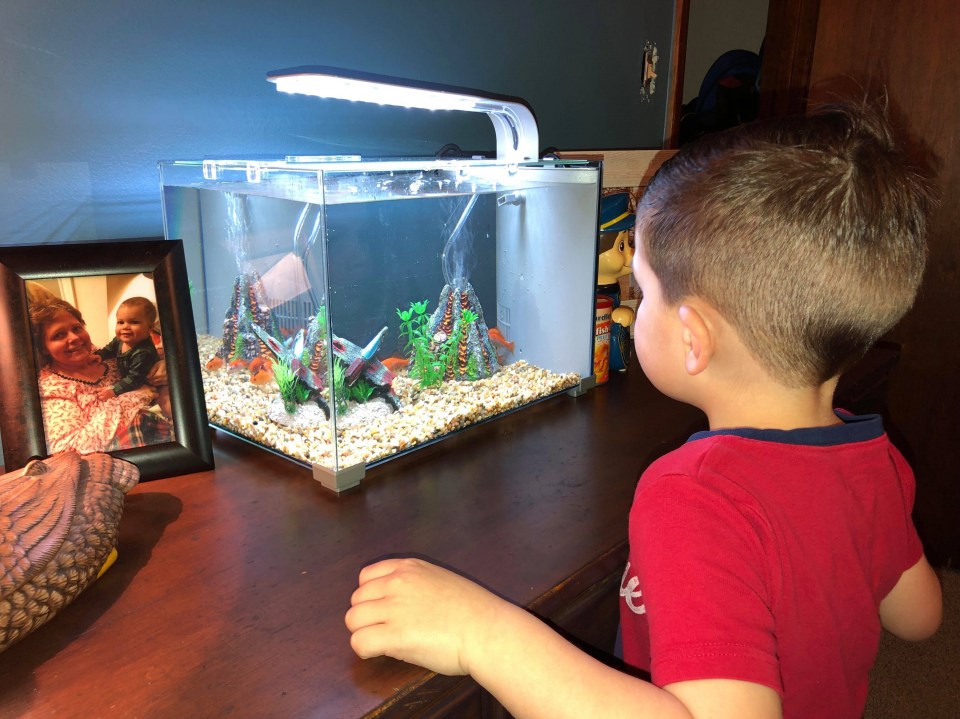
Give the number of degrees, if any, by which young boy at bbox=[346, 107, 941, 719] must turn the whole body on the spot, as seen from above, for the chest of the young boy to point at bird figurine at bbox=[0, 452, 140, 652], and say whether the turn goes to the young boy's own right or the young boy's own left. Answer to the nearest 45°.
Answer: approximately 45° to the young boy's own left

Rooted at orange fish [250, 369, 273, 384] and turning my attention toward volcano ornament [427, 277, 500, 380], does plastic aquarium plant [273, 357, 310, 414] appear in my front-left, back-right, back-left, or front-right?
front-right

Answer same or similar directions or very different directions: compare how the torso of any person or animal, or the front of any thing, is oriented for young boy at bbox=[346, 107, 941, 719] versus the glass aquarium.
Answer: very different directions

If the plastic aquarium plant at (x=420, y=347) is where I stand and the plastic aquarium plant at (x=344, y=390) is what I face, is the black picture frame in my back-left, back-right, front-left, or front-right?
front-right

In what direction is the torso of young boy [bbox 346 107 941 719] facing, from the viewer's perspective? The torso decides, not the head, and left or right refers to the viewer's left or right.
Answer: facing away from the viewer and to the left of the viewer

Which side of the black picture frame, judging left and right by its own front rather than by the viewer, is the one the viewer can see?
front

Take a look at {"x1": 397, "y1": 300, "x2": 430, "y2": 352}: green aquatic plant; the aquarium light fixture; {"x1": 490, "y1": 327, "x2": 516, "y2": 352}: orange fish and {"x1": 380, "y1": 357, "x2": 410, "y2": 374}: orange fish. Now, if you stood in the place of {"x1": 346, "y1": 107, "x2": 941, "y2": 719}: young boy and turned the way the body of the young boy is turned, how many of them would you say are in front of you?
4

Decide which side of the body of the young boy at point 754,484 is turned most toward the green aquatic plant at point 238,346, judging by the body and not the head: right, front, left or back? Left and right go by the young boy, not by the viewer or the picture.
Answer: front

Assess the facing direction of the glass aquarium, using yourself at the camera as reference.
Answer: facing the viewer and to the right of the viewer

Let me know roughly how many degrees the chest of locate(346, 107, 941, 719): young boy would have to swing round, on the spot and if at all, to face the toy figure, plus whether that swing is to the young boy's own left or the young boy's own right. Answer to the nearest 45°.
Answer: approximately 45° to the young boy's own right

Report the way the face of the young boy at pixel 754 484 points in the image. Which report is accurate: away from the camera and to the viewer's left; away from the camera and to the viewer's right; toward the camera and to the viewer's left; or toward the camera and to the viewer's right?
away from the camera and to the viewer's left

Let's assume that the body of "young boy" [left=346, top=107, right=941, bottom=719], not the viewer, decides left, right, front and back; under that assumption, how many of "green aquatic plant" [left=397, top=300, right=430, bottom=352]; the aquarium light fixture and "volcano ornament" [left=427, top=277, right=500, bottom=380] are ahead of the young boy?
3

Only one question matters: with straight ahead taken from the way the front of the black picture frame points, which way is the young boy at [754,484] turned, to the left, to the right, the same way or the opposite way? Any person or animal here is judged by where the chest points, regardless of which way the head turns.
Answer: the opposite way

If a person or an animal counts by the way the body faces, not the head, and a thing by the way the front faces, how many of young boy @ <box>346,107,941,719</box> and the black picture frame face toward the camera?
1
